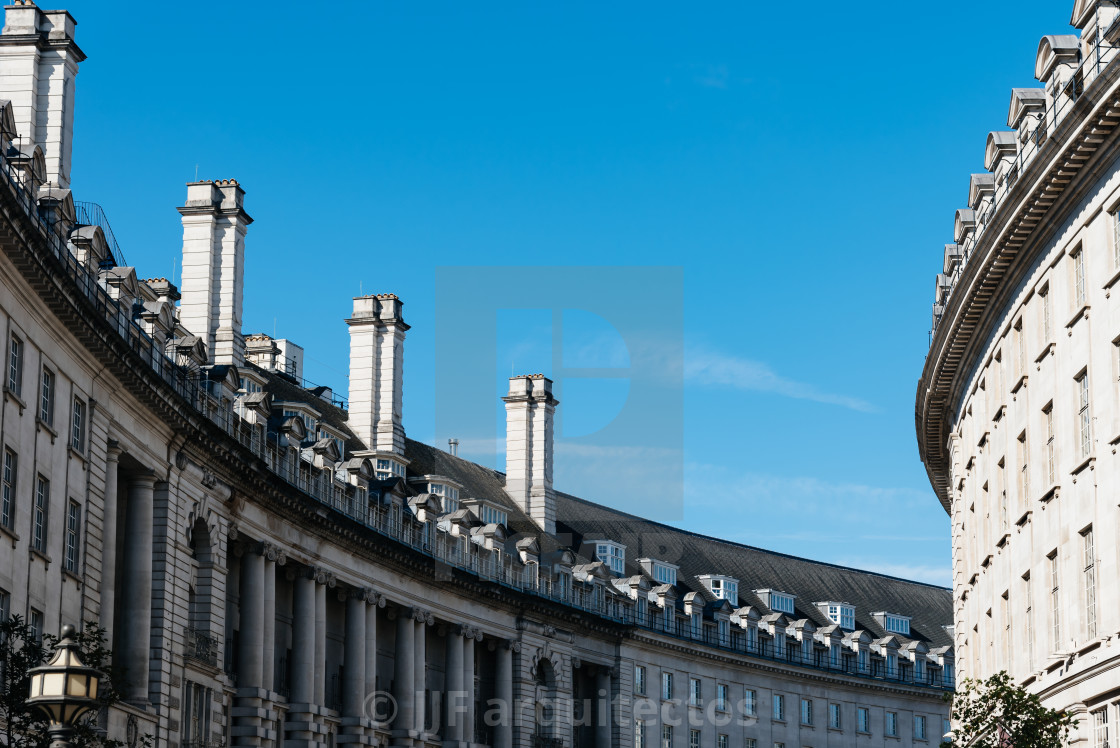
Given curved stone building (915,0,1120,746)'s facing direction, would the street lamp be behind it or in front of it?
in front

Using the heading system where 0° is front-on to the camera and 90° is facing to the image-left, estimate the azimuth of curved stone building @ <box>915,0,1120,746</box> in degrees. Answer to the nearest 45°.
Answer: approximately 45°
